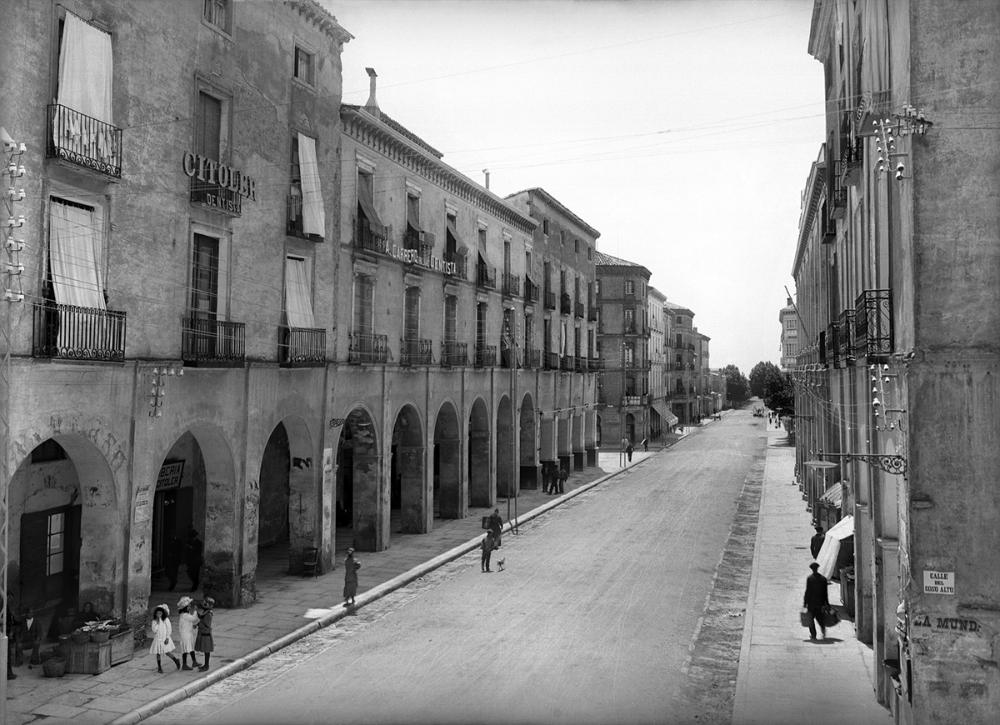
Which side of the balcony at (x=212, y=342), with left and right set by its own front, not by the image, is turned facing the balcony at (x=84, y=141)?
right

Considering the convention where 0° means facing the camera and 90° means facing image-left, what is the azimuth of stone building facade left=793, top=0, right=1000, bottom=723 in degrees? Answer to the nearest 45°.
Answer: approximately 90°

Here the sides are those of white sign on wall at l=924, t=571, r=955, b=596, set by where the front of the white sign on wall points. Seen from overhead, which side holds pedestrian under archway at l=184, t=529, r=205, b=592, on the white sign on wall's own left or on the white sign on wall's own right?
on the white sign on wall's own right

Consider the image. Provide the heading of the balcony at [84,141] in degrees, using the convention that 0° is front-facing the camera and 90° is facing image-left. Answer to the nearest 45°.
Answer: approximately 315°

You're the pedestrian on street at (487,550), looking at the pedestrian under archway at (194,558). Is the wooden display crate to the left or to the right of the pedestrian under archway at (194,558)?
left

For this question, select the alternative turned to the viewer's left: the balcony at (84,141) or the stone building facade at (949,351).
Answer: the stone building facade

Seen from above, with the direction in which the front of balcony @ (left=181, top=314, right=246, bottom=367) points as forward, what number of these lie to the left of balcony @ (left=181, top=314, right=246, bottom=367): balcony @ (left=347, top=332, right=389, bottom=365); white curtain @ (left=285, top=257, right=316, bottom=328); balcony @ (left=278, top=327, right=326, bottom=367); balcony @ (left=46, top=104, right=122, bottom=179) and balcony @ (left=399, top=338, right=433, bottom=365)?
4

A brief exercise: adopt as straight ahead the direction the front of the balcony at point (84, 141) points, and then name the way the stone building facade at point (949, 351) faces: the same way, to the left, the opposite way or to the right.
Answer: the opposite way
